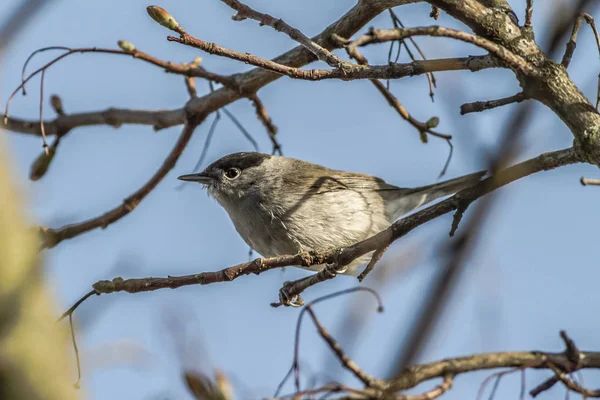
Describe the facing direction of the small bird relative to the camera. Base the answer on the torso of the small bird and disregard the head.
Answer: to the viewer's left

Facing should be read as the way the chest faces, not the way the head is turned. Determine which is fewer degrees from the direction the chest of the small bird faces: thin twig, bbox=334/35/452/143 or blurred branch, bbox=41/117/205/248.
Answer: the blurred branch

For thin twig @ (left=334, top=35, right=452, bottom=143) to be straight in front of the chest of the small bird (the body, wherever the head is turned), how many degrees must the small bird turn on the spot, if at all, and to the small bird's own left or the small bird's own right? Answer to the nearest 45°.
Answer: approximately 135° to the small bird's own left
